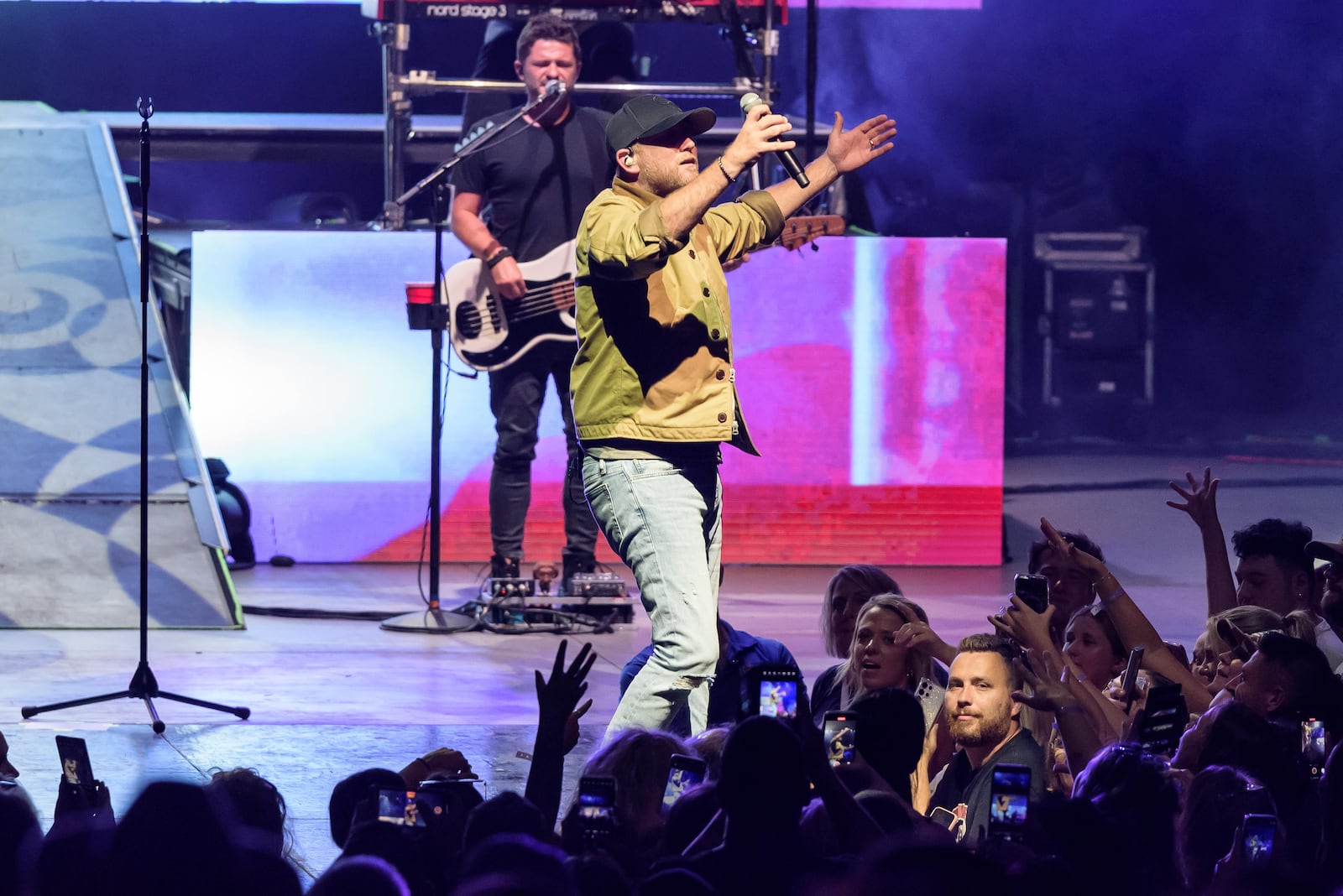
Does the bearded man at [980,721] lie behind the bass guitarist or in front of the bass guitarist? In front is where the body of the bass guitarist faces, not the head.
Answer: in front

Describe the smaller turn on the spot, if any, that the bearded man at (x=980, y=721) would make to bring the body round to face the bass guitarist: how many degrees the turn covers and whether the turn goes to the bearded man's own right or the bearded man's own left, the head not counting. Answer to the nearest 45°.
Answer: approximately 90° to the bearded man's own right

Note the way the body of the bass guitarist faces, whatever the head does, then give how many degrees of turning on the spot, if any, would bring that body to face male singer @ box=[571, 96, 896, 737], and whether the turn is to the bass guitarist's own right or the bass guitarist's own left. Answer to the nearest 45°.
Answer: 0° — they already face them

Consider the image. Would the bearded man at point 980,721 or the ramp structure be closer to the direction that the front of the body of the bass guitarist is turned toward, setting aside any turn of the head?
the bearded man

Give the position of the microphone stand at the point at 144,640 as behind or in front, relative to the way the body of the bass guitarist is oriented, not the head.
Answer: in front

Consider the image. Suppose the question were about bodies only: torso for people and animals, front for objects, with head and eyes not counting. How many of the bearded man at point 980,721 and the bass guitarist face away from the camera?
0

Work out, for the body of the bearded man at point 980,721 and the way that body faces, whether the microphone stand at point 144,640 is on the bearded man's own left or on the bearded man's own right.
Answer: on the bearded man's own right

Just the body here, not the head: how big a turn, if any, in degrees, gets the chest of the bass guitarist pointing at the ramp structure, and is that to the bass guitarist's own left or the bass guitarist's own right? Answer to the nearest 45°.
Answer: approximately 90° to the bass guitarist's own right

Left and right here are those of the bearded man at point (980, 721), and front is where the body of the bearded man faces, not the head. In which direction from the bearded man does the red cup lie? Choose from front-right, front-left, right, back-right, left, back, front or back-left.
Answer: right
